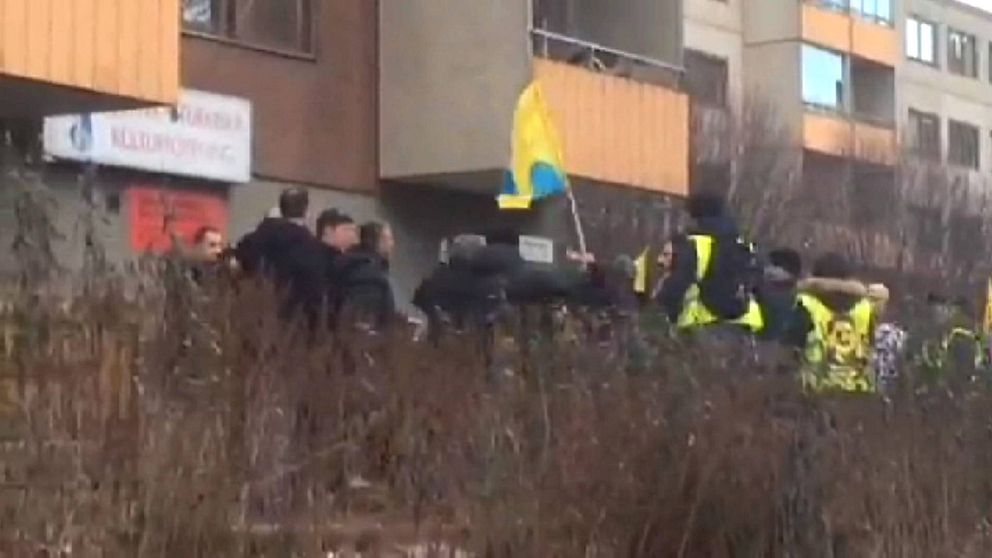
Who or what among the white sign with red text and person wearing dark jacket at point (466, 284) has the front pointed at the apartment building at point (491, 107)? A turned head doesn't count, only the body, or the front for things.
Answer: the person wearing dark jacket

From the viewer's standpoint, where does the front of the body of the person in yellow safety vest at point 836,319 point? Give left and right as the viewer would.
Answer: facing away from the viewer

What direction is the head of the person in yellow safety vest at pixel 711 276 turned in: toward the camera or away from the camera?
away from the camera

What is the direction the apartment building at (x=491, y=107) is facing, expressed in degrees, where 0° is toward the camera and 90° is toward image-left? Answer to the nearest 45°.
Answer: approximately 315°

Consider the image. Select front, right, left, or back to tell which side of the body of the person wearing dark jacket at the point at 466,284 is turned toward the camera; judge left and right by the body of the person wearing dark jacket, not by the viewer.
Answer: back

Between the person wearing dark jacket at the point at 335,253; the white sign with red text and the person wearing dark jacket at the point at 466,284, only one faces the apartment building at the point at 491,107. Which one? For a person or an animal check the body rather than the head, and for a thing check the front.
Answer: the person wearing dark jacket at the point at 466,284
